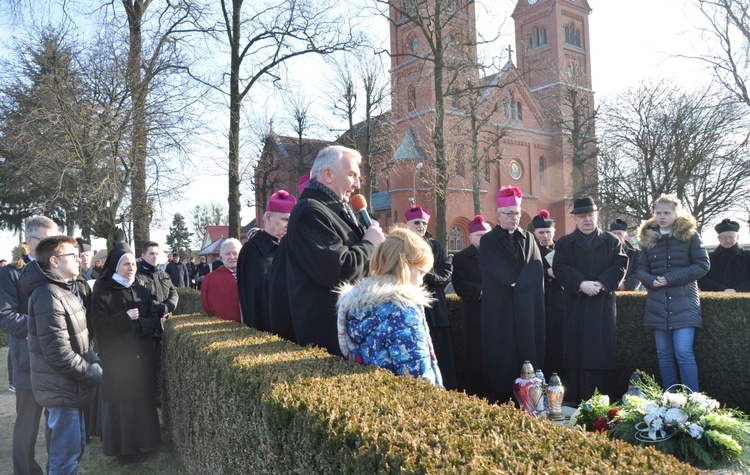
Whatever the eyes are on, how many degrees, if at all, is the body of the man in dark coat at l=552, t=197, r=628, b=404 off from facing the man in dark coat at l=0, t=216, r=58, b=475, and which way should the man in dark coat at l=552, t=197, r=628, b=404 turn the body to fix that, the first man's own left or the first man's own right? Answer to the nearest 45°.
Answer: approximately 45° to the first man's own right

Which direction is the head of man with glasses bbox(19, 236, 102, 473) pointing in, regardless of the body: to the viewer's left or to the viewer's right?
to the viewer's right

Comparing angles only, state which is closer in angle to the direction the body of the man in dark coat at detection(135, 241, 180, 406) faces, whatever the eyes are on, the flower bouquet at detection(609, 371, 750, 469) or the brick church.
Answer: the flower bouquet

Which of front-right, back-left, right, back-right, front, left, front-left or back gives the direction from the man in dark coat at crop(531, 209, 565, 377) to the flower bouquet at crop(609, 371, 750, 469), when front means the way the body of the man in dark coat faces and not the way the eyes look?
front

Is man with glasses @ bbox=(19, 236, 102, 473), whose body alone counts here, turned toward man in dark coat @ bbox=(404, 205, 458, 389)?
yes

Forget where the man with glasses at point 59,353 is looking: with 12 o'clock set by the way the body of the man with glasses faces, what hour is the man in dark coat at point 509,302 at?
The man in dark coat is roughly at 12 o'clock from the man with glasses.

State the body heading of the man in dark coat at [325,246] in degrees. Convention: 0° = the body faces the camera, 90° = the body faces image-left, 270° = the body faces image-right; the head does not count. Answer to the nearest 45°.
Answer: approximately 270°

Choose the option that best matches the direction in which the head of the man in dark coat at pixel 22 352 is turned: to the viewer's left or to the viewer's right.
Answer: to the viewer's right

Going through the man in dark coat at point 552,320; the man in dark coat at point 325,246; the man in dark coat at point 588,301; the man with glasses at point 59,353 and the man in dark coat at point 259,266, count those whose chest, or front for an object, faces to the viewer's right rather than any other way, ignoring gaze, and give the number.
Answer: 3

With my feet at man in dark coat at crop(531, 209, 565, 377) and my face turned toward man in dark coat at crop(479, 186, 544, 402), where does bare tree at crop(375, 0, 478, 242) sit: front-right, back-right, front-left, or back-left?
back-right

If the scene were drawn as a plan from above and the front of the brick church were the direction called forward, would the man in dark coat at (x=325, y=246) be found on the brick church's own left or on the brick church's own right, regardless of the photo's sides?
on the brick church's own right

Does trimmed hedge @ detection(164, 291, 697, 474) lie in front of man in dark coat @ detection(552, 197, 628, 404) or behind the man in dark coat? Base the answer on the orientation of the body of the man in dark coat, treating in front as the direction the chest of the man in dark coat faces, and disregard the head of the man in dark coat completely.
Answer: in front

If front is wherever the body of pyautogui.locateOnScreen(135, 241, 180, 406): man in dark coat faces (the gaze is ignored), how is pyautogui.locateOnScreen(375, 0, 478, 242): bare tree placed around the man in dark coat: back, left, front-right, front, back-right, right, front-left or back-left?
left

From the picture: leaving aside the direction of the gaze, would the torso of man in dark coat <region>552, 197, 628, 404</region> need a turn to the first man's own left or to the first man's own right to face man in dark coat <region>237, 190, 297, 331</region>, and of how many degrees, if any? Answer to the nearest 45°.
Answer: approximately 45° to the first man's own right

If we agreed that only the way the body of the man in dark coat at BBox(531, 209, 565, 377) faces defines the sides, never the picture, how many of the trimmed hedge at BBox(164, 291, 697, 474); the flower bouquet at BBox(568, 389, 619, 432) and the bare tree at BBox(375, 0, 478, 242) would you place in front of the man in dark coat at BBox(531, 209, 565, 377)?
2

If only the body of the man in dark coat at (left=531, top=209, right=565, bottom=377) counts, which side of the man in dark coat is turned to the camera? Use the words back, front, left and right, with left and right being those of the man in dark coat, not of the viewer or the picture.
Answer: front

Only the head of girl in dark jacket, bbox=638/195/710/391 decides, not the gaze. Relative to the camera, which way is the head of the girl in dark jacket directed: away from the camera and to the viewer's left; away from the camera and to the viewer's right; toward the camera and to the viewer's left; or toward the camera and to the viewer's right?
toward the camera and to the viewer's left
